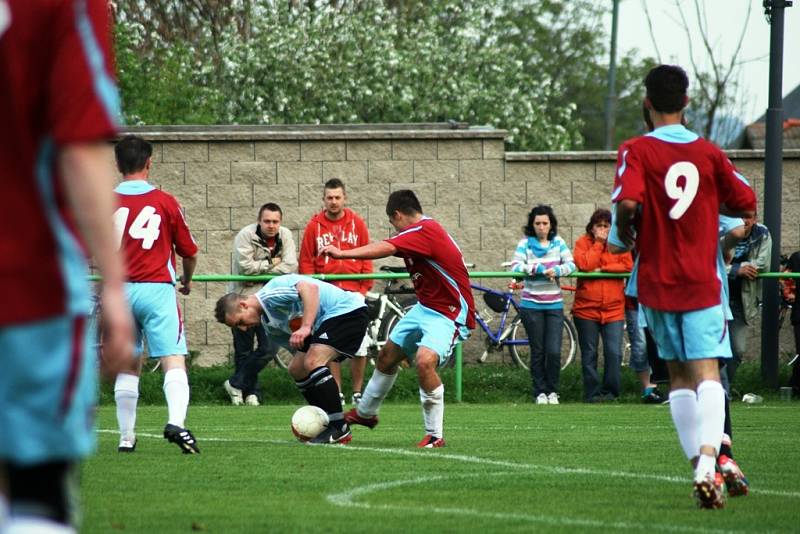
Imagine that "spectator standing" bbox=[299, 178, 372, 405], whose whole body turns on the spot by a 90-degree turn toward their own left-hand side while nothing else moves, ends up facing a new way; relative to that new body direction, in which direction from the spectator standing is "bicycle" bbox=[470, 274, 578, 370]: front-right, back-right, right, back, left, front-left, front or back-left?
front-left

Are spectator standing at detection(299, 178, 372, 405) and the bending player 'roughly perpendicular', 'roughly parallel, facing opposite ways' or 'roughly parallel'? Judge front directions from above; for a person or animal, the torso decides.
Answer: roughly perpendicular

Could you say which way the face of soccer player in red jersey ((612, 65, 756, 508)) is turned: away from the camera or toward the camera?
away from the camera

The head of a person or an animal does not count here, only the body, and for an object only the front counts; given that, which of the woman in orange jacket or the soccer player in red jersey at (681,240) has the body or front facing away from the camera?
the soccer player in red jersey

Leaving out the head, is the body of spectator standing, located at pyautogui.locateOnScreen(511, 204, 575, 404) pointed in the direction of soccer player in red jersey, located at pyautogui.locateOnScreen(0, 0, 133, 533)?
yes

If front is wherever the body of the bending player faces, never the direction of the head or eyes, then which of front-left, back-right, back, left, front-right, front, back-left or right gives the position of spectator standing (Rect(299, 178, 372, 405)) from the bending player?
right

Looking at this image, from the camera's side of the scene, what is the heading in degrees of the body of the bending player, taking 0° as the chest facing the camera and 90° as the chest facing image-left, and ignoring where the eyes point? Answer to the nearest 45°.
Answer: approximately 90°

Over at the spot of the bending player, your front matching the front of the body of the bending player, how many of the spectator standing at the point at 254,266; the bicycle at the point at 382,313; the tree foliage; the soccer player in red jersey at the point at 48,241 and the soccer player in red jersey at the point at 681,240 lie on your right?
3

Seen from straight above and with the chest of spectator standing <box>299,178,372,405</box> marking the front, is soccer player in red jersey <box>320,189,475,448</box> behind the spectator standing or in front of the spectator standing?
in front

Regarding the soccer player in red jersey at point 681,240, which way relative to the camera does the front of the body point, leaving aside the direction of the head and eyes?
away from the camera

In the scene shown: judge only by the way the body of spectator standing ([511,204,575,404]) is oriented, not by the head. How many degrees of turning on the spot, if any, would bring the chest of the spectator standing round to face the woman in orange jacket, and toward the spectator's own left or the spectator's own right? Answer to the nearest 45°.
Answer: approximately 90° to the spectator's own left

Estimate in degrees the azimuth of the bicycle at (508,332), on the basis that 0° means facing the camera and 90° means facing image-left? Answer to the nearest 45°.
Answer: approximately 90°

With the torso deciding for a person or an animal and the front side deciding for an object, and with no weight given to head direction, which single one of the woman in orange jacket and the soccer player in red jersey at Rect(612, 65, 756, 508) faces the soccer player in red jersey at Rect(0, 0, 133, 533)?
the woman in orange jacket
